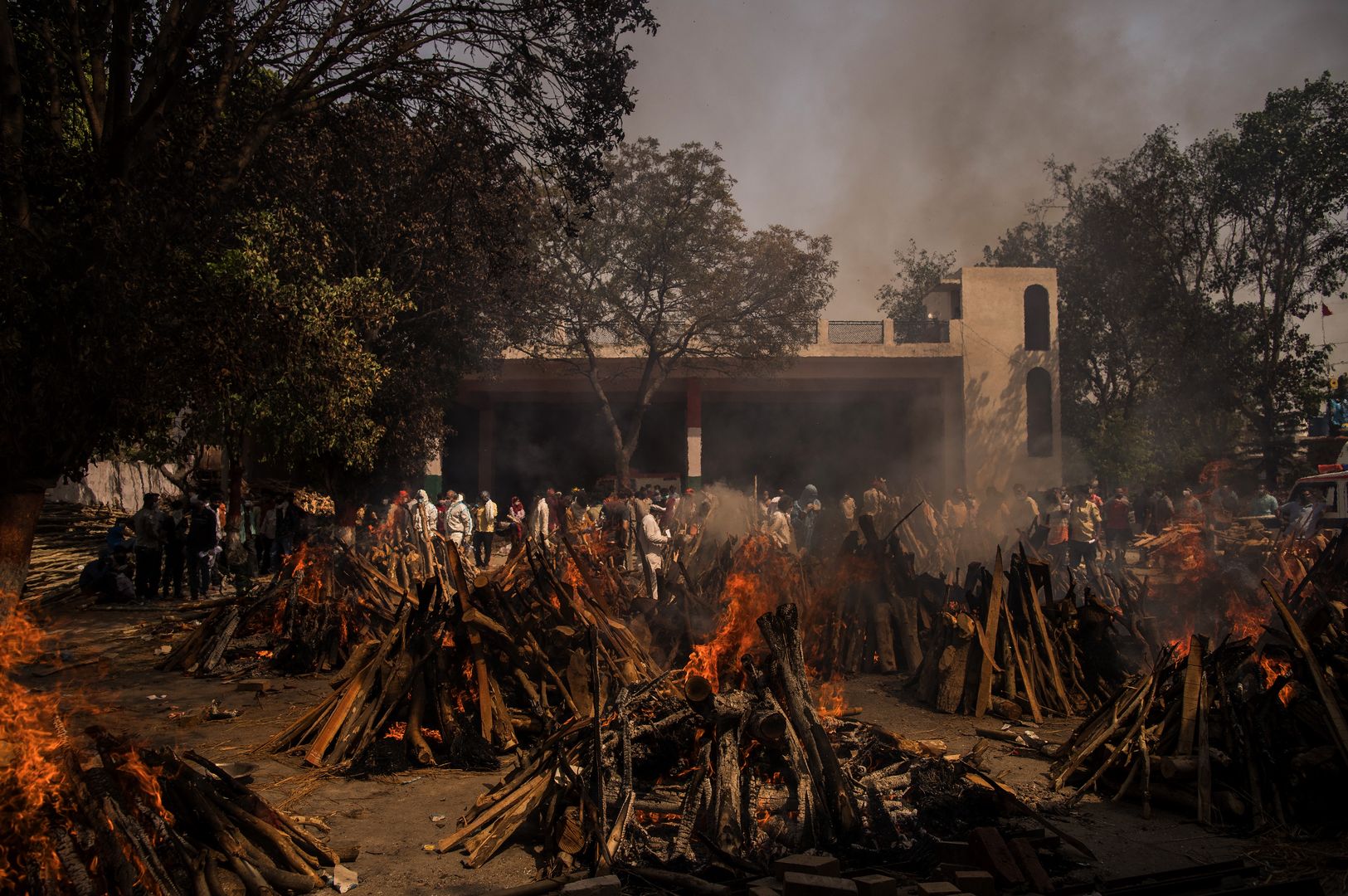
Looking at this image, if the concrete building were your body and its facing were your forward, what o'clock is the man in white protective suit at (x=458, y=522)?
The man in white protective suit is roughly at 1 o'clock from the concrete building.

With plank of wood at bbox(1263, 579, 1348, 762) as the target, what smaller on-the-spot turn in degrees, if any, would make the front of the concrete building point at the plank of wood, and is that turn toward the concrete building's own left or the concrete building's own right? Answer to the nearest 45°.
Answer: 0° — it already faces it

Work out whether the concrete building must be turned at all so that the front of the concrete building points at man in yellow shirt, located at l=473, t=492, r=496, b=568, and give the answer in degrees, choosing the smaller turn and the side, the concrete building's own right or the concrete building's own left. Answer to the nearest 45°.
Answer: approximately 45° to the concrete building's own right

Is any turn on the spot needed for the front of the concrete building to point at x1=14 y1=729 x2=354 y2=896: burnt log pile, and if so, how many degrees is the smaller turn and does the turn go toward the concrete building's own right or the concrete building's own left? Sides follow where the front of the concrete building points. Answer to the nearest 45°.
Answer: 0° — it already faces it

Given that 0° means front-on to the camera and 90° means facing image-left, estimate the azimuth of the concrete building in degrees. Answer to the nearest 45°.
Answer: approximately 0°

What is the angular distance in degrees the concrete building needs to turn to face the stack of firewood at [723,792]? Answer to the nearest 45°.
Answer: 0° — it already faces it

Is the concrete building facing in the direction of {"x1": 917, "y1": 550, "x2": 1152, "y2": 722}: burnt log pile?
yes

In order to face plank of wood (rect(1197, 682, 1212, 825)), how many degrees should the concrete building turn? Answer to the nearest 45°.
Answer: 0° — it already faces it
